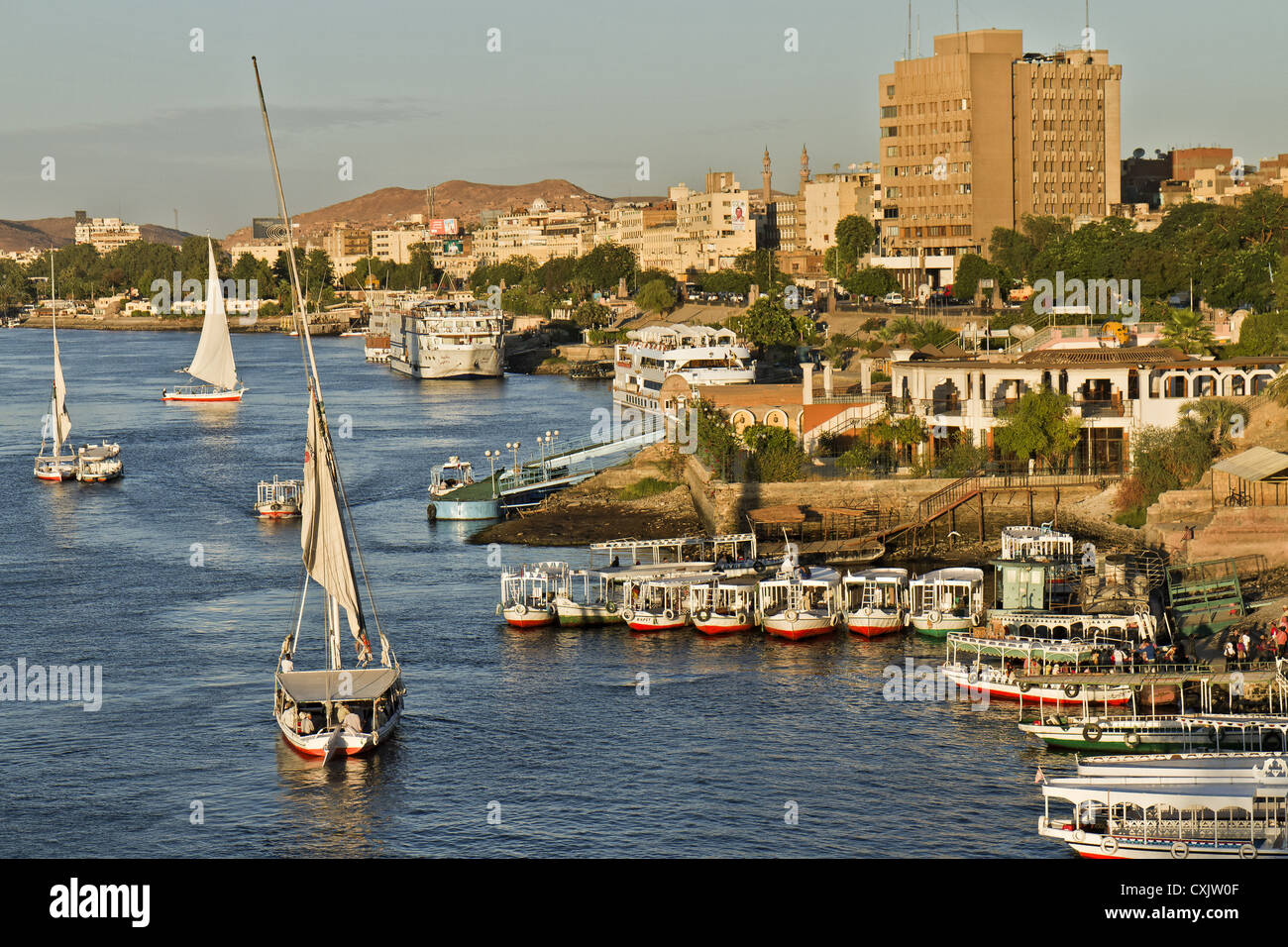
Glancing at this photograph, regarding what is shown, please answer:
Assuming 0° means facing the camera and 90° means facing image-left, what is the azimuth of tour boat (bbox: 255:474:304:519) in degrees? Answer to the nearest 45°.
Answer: approximately 0°

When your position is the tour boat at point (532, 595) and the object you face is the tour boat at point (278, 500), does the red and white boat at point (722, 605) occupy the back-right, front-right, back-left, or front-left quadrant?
back-right

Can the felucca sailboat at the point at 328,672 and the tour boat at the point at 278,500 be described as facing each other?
yes

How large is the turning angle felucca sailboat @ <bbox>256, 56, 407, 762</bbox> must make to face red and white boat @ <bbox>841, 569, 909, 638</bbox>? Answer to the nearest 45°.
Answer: approximately 45° to its right

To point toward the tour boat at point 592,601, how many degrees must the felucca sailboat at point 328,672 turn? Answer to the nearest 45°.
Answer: approximately 45° to its right

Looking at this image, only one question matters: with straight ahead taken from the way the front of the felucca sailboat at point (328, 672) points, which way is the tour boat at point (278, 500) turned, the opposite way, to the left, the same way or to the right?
the opposite way

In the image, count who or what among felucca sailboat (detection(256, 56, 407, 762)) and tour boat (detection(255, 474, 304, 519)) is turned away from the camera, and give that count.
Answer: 1

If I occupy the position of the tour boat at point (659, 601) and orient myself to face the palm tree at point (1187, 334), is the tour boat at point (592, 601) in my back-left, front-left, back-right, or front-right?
back-left

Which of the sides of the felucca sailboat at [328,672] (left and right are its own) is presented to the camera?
back

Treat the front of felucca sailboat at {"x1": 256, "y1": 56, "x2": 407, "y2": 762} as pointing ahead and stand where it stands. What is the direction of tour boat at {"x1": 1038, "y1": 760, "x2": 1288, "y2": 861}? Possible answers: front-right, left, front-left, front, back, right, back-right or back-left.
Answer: back-right

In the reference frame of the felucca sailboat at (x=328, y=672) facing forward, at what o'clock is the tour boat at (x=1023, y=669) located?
The tour boat is roughly at 3 o'clock from the felucca sailboat.

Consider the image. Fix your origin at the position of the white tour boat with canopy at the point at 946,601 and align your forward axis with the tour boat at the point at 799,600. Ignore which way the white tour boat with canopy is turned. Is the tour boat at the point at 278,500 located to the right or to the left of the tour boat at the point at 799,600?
right
